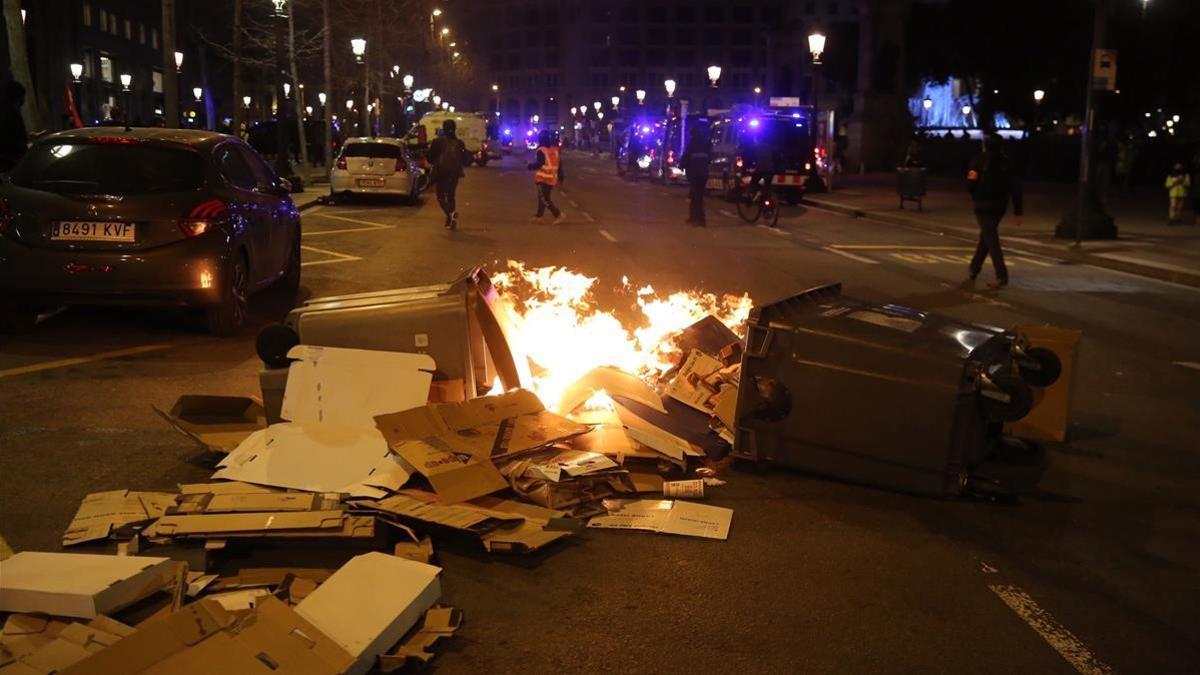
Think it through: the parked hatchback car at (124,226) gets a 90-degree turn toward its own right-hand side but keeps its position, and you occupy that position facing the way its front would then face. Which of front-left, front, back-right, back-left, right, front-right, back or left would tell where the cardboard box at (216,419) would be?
front-right

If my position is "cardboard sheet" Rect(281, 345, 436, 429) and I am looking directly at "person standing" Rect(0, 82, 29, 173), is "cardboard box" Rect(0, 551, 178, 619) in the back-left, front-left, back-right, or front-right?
back-left

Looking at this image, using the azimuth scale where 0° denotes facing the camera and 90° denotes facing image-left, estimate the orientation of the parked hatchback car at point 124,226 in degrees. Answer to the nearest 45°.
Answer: approximately 225°

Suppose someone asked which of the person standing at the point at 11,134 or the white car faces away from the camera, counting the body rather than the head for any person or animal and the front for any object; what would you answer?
the white car

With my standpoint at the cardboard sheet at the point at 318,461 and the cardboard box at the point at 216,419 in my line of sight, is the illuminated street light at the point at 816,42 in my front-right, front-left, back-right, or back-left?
front-right

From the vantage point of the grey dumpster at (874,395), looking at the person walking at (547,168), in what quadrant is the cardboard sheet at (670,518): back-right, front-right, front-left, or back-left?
back-left

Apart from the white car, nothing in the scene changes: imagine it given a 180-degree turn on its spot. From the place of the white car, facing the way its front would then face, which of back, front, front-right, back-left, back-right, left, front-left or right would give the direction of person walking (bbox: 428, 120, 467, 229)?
front

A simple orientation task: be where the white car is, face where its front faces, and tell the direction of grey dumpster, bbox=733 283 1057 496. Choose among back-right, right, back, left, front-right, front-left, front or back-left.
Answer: back

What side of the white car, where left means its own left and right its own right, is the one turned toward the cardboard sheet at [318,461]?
back

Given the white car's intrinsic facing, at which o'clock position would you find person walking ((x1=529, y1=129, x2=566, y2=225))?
The person walking is roughly at 5 o'clock from the white car.

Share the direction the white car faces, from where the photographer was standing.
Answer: facing away from the viewer
